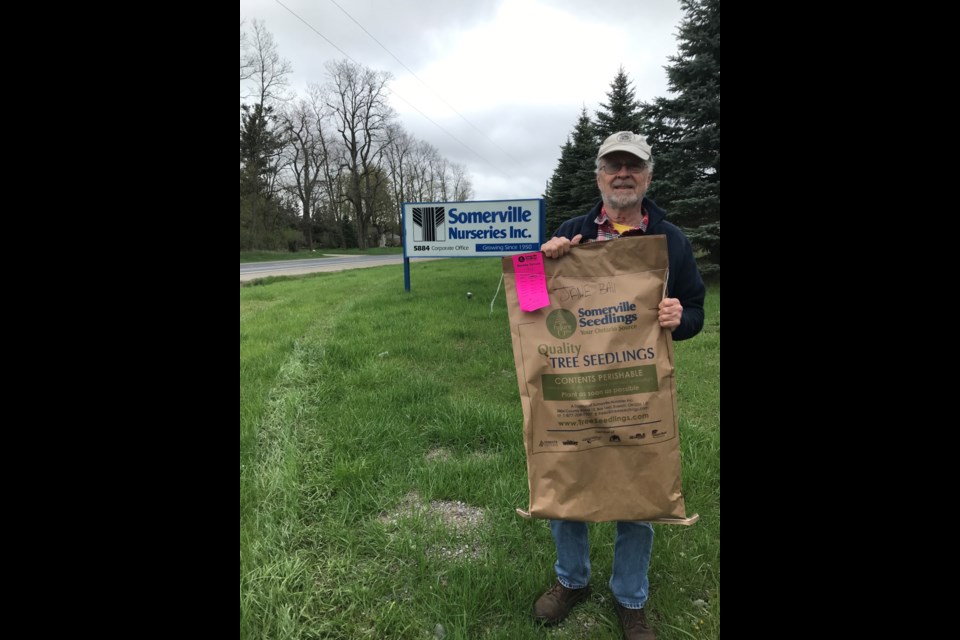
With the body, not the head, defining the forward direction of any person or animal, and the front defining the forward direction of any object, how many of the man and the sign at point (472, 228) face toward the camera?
2

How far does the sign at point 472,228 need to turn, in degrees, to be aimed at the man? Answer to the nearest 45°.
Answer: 0° — it already faces them

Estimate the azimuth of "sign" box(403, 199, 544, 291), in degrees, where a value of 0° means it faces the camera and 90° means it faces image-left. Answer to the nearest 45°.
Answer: approximately 0°

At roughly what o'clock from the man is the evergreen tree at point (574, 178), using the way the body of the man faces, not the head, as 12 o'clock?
The evergreen tree is roughly at 6 o'clock from the man.

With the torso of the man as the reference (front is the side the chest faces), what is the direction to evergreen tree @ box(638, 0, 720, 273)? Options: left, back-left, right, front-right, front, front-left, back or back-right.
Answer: back
